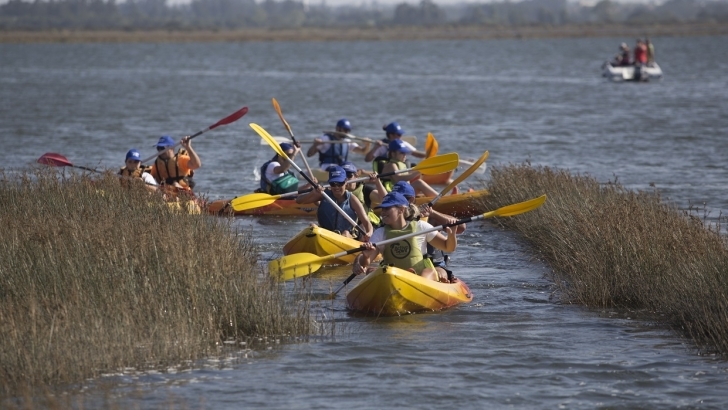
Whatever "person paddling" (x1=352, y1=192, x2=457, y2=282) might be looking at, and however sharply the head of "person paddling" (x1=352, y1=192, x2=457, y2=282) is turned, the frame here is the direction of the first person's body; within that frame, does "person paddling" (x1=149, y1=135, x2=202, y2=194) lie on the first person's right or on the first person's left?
on the first person's right

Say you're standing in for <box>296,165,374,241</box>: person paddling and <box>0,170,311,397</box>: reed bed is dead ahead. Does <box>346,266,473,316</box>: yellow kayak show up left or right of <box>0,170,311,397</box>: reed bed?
left

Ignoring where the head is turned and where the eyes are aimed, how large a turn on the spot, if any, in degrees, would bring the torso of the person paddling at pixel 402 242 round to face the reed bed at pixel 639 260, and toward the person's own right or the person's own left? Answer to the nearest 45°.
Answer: approximately 135° to the person's own left

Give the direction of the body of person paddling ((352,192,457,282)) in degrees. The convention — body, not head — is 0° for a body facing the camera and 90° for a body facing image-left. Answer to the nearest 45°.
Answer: approximately 45°

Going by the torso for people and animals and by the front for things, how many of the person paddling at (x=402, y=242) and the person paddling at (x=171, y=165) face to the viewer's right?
0

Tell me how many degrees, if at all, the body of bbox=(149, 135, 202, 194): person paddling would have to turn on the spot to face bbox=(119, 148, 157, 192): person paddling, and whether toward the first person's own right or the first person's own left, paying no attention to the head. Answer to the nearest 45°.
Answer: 0° — they already face them

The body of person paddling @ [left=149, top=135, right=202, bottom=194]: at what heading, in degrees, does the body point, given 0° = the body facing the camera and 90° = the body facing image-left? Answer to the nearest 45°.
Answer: approximately 45°

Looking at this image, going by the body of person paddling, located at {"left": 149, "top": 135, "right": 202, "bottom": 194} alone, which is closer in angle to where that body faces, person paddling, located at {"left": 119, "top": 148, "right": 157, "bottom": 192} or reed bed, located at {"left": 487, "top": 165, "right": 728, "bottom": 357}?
the person paddling
